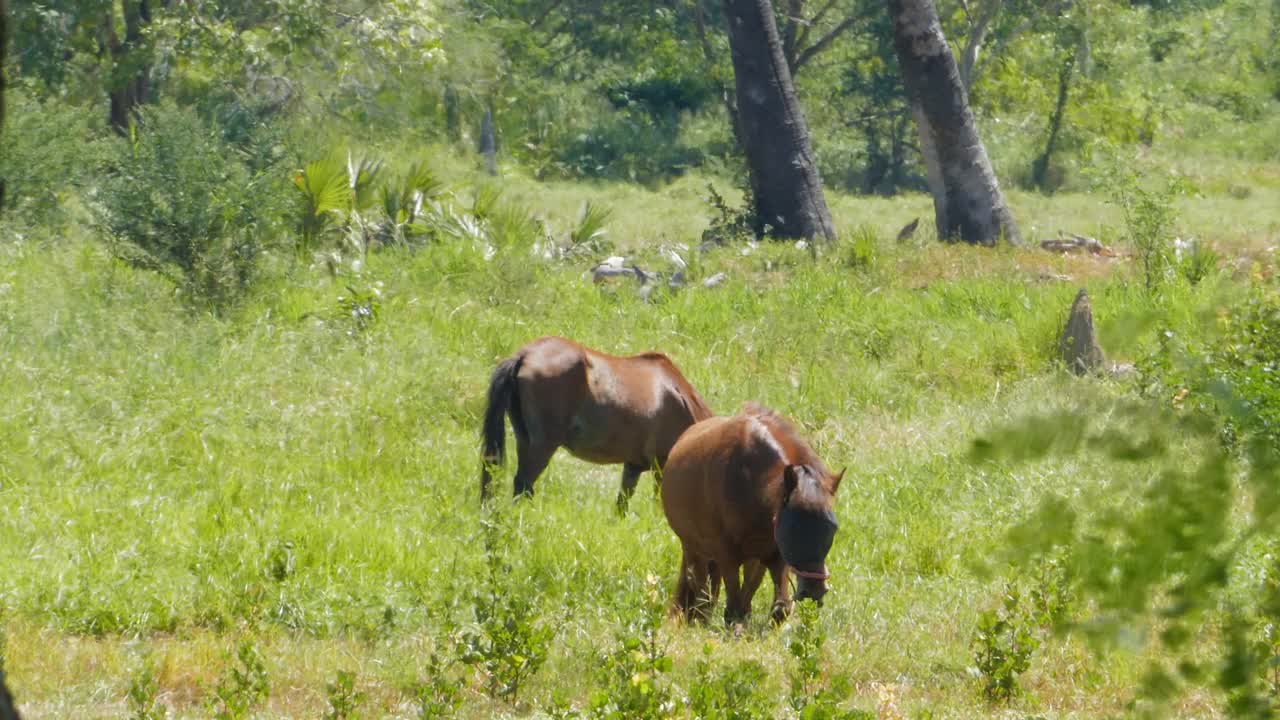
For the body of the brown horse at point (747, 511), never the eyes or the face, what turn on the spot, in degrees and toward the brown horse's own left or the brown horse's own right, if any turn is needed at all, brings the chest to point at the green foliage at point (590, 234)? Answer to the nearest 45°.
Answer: approximately 135° to the brown horse's own left

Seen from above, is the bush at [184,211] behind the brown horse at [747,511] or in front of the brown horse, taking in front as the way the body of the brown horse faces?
behind

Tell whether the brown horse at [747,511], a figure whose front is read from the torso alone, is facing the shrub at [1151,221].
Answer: no

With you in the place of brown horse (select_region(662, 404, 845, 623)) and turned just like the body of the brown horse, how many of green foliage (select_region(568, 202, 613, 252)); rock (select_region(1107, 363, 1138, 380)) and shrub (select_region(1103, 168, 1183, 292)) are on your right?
0

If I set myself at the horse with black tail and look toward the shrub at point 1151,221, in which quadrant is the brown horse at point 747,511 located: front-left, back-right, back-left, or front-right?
back-right

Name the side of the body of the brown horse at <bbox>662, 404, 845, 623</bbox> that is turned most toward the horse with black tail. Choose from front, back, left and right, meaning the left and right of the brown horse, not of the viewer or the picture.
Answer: back

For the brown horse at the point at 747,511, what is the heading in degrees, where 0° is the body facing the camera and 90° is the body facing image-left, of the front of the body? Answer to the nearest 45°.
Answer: approximately 315°

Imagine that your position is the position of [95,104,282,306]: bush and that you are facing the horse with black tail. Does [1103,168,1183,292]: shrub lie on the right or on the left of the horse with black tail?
left

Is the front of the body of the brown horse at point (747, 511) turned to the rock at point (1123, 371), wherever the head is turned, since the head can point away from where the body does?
no

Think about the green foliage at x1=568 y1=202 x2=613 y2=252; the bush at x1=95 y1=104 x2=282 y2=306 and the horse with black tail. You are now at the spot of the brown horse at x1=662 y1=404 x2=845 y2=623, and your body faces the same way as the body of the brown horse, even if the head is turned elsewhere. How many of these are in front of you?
0
